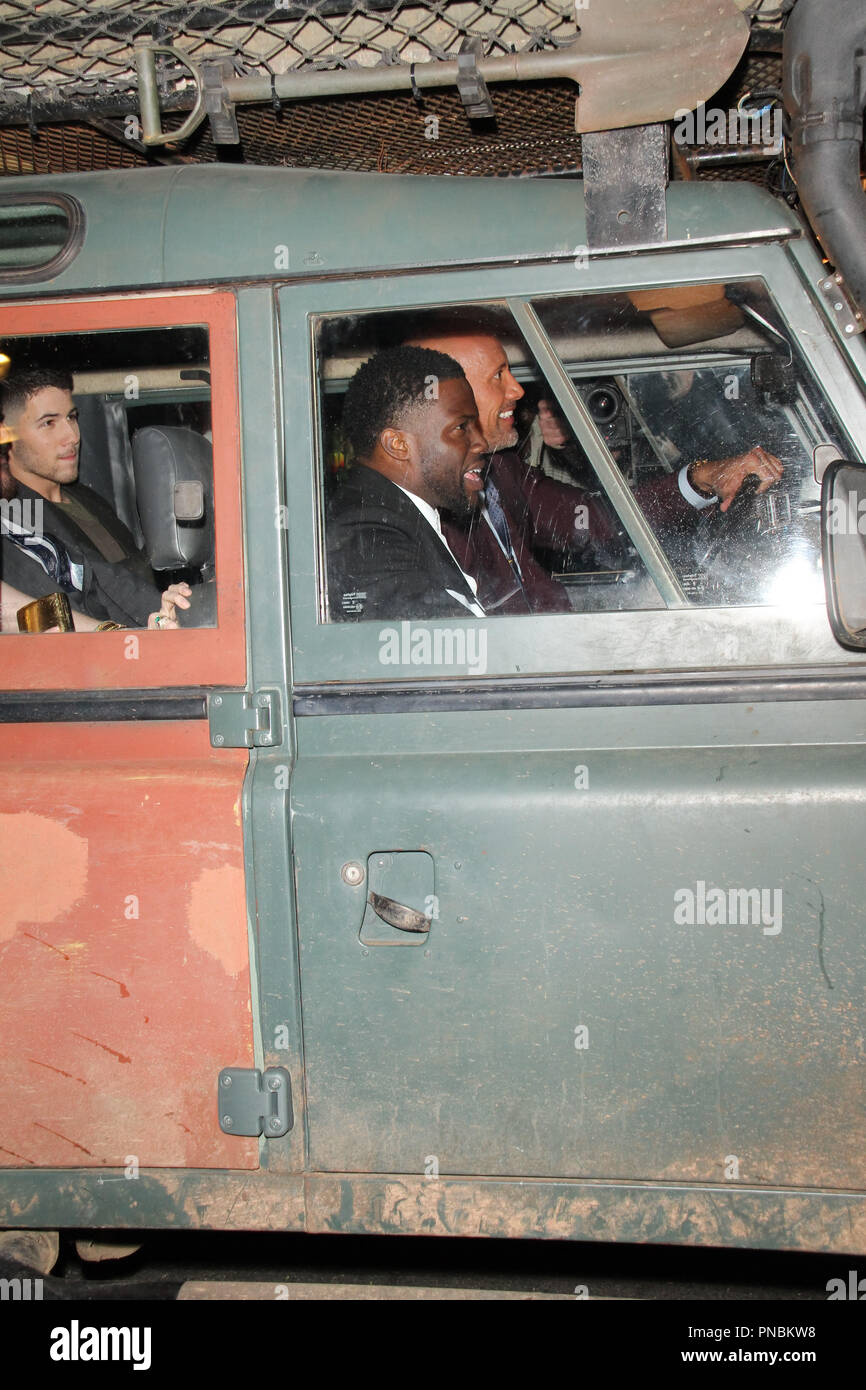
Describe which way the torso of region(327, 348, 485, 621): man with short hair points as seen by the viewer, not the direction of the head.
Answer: to the viewer's right

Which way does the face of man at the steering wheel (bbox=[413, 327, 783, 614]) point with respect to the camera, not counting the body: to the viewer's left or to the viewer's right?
to the viewer's right

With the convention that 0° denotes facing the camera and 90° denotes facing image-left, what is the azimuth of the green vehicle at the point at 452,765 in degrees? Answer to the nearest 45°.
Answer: approximately 270°

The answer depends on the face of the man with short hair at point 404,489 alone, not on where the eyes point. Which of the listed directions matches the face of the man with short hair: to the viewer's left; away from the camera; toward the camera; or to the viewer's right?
to the viewer's right
